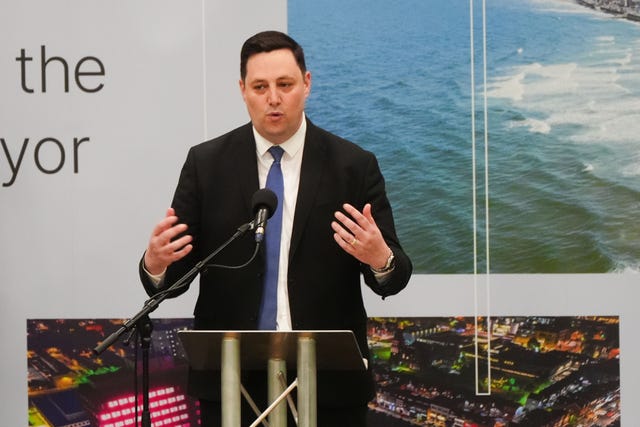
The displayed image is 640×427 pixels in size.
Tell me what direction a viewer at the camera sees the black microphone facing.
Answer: facing away from the viewer

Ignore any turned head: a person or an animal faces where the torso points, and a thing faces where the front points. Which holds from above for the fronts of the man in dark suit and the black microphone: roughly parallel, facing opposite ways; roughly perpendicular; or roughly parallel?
roughly parallel, facing opposite ways

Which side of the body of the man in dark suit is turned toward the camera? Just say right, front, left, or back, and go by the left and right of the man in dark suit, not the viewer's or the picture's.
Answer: front

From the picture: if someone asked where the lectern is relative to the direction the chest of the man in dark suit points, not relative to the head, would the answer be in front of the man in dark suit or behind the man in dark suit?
in front

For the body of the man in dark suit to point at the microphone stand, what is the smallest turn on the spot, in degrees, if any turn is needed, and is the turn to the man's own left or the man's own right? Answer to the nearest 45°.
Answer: approximately 45° to the man's own right
